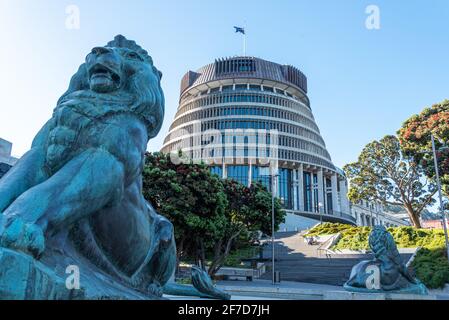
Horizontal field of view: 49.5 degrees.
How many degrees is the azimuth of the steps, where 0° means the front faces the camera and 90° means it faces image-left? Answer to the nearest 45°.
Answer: approximately 0°

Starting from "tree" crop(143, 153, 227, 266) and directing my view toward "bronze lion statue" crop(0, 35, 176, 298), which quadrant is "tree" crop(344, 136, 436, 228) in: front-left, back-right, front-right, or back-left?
back-left

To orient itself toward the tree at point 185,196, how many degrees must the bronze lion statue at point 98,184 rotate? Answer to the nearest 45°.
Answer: approximately 135° to its right

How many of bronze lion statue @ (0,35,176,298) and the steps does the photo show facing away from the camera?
0

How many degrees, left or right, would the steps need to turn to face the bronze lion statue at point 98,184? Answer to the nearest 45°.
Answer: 0° — it already faces it

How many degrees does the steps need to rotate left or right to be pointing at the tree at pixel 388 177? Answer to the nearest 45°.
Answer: approximately 135° to its left

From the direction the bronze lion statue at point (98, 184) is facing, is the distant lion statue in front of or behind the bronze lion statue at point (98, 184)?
behind

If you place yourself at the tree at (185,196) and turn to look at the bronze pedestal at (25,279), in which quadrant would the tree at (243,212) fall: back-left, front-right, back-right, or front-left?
back-left

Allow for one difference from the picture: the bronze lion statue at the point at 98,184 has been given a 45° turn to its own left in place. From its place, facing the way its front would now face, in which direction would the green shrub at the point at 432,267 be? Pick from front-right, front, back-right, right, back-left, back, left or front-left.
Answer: back-left

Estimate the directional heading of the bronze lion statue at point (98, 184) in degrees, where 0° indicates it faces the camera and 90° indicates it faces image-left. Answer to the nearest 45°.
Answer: approximately 45°
